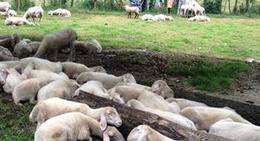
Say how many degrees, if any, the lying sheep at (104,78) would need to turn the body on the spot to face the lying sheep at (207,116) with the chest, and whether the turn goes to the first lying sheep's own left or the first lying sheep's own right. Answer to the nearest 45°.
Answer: approximately 45° to the first lying sheep's own right

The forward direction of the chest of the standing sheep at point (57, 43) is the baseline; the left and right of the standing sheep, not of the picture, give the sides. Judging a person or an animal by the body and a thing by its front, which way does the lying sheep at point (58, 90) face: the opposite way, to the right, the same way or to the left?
the opposite way

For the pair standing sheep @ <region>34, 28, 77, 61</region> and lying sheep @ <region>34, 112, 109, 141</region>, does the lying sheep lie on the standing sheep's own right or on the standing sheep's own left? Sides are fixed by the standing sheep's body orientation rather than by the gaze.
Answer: on the standing sheep's own left

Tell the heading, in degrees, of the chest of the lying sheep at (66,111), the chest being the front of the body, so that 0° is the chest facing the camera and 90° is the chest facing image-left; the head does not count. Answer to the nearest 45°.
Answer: approximately 270°

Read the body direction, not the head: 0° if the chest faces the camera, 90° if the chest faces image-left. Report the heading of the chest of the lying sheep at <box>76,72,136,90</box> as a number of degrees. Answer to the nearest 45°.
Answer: approximately 270°

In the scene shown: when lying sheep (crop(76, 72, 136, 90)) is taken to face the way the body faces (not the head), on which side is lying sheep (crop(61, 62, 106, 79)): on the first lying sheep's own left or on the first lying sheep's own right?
on the first lying sheep's own left

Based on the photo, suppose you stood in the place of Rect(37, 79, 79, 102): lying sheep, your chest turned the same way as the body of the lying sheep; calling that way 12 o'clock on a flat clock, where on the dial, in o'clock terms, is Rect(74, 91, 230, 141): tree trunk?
The tree trunk is roughly at 2 o'clock from the lying sheep.
